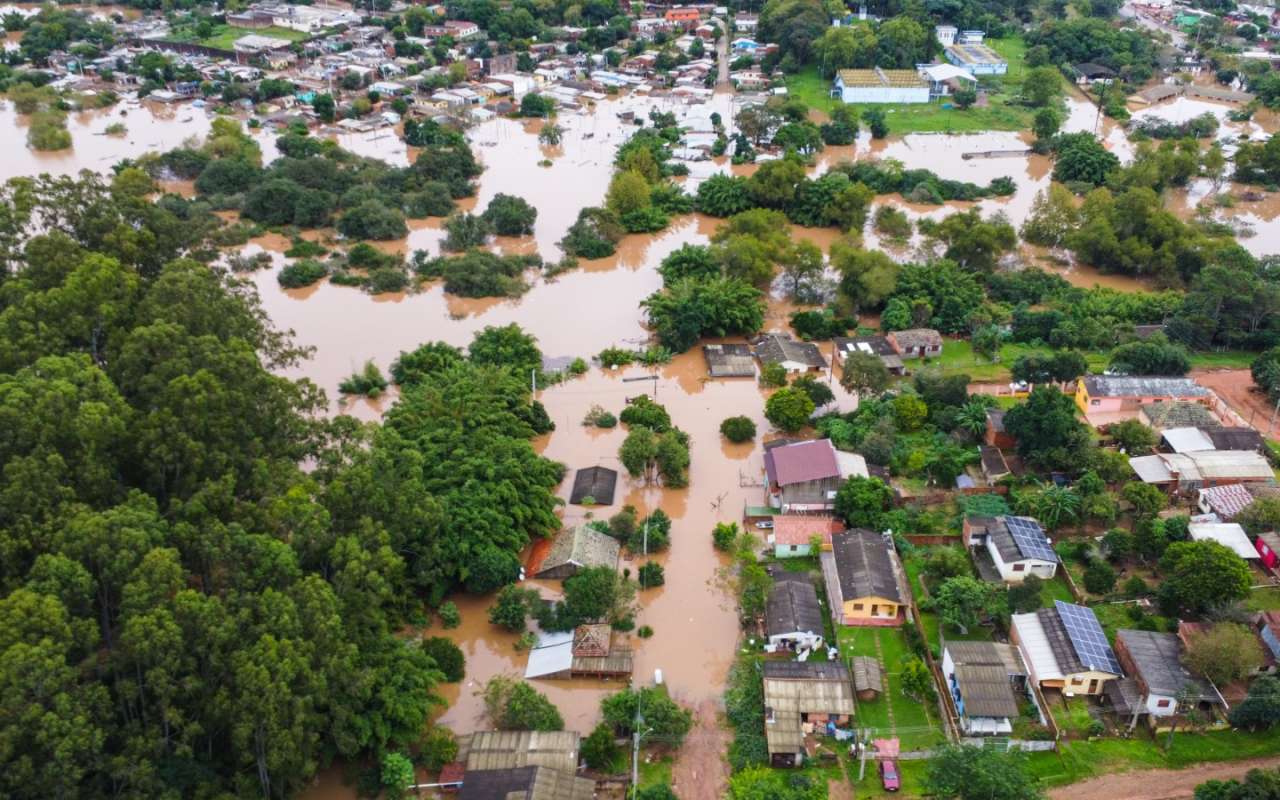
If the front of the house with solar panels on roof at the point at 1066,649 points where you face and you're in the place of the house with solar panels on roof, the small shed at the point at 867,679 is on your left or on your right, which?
on your right

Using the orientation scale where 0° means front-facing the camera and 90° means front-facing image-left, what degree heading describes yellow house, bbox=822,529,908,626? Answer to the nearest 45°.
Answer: approximately 0°

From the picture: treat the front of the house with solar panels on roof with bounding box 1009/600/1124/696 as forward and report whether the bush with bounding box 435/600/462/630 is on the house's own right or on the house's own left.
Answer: on the house's own right

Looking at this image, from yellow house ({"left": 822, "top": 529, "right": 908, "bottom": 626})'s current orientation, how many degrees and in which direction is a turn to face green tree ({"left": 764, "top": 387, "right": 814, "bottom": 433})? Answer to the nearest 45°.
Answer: approximately 180°

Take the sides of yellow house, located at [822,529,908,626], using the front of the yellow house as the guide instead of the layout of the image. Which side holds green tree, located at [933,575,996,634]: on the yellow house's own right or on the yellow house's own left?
on the yellow house's own left

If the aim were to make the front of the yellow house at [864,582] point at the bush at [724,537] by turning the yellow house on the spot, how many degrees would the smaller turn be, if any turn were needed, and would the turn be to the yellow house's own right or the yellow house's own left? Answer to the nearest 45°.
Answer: approximately 135° to the yellow house's own right

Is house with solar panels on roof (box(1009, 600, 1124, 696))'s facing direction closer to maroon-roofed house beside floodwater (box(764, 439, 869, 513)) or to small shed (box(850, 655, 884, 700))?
the small shed

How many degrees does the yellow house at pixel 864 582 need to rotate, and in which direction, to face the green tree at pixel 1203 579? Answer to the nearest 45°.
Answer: approximately 90° to its left

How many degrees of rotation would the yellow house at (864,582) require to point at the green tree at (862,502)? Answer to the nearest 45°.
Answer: approximately 180°

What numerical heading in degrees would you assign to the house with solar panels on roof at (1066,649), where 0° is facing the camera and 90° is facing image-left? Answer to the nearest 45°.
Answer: approximately 0°

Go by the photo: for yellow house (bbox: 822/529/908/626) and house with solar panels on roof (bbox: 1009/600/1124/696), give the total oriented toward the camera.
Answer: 2

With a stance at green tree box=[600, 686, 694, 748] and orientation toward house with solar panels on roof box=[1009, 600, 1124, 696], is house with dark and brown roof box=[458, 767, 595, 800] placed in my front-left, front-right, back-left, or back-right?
back-right
